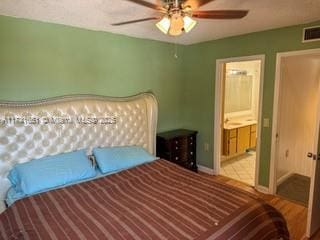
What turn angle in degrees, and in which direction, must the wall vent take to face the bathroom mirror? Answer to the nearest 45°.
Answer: approximately 90° to its right

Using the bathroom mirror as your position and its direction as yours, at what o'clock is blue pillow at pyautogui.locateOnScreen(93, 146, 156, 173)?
The blue pillow is roughly at 2 o'clock from the bathroom mirror.

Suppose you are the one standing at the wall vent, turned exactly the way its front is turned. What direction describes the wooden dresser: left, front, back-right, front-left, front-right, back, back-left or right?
front-right

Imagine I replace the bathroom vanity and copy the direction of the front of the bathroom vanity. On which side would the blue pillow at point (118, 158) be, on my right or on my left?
on my right

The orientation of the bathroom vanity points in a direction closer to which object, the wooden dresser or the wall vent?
the wall vent

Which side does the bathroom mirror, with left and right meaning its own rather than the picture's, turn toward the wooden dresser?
right

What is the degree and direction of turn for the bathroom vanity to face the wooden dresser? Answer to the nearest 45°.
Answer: approximately 90° to its right
